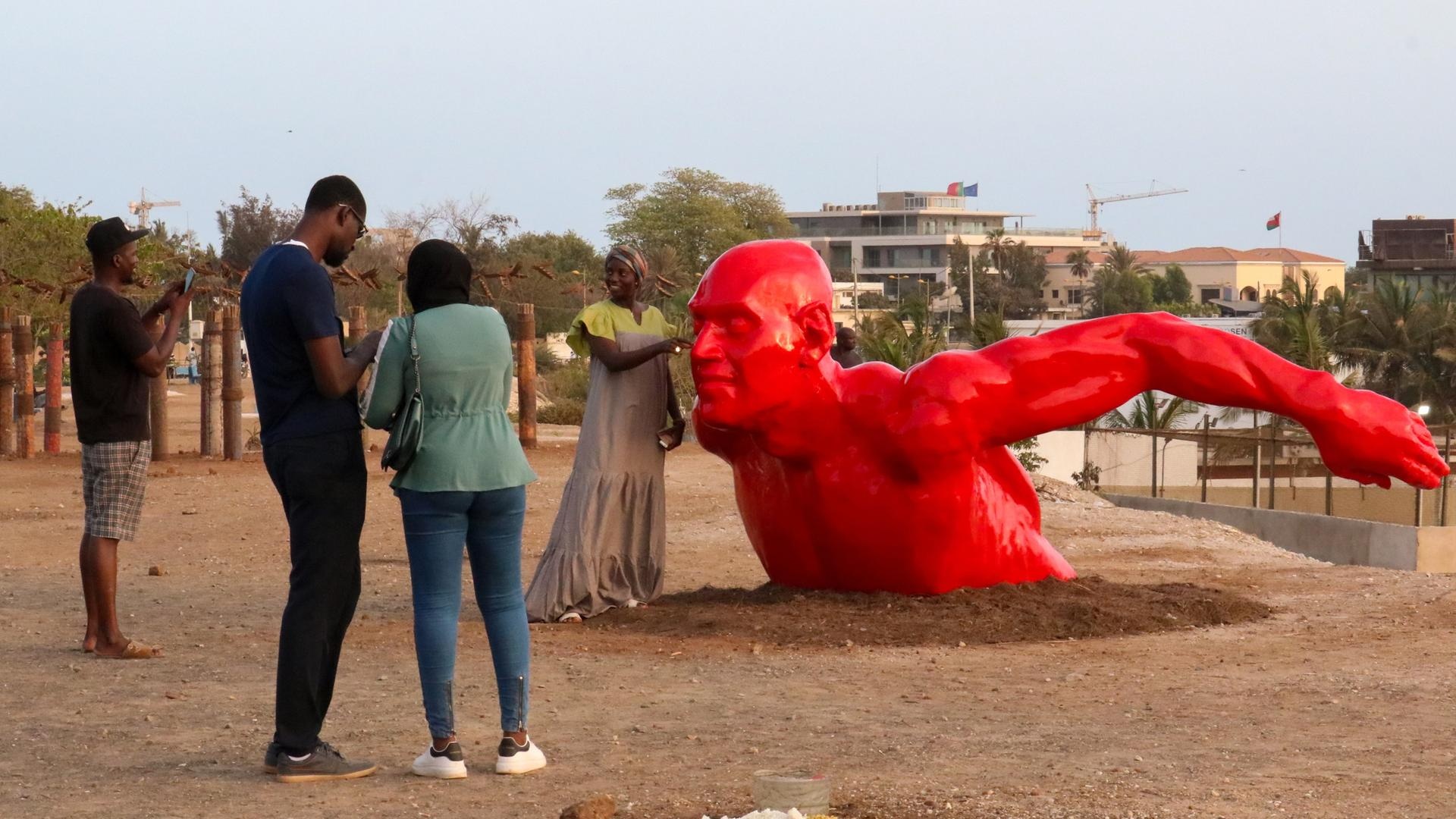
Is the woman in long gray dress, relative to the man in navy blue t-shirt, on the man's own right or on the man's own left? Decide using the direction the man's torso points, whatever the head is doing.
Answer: on the man's own left

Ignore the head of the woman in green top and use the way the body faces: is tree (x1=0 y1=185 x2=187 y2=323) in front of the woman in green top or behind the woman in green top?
in front

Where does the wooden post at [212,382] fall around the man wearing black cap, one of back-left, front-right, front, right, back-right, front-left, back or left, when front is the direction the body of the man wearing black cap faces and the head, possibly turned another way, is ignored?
left

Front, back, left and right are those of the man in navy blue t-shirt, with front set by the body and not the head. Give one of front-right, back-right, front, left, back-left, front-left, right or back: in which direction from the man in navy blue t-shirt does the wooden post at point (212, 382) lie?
left

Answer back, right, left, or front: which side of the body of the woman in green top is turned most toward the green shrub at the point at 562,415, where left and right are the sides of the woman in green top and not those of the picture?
front

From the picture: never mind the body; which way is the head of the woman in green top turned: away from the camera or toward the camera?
away from the camera

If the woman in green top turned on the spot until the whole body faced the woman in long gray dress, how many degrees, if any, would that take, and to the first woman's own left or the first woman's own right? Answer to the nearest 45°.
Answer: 0° — they already face them

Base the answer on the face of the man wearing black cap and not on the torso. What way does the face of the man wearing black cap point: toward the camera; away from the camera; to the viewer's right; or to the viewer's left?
to the viewer's right

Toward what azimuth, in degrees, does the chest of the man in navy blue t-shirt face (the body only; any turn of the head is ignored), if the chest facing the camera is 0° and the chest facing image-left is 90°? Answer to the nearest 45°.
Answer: approximately 270°

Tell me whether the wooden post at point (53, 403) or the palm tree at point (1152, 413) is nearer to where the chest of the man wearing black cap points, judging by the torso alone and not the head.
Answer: the palm tree

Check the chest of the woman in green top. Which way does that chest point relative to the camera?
away from the camera

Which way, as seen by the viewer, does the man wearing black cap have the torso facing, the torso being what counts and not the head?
to the viewer's right

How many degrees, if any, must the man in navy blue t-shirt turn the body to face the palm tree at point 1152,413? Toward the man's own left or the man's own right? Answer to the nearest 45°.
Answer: approximately 45° to the man's own left
